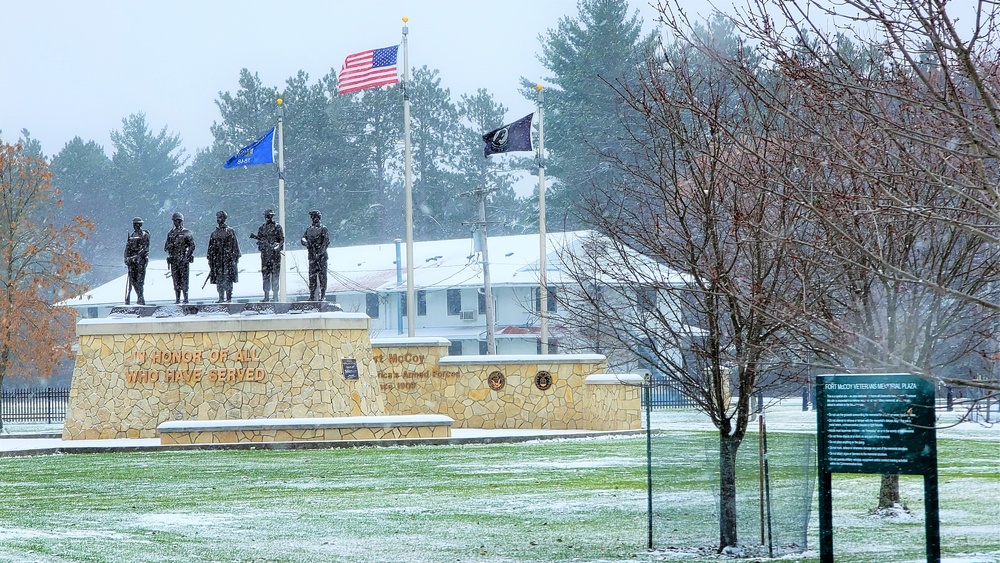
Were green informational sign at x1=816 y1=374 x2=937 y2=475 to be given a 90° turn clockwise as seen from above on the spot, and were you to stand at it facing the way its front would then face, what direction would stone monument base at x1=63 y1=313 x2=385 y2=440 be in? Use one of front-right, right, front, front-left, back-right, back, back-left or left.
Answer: front-right

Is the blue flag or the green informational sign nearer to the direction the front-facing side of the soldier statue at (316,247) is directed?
the green informational sign

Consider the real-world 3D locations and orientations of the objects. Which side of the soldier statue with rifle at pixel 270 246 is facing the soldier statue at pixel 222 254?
right

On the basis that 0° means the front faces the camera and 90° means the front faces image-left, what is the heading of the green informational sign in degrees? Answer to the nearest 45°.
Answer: approximately 0°

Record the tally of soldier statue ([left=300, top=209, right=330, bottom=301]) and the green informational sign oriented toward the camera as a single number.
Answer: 2

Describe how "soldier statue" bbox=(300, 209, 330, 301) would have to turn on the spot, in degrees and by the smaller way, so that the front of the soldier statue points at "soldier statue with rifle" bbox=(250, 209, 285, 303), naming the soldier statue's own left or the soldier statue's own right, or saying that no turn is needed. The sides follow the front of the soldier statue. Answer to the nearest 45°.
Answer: approximately 90° to the soldier statue's own right

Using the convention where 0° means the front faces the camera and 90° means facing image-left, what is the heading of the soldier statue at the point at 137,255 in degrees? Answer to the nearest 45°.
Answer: approximately 0°
